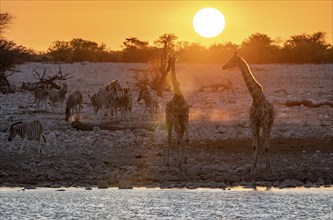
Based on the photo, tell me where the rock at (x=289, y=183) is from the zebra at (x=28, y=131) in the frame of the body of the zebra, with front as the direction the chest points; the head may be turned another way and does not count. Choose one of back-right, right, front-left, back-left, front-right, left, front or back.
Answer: back-left

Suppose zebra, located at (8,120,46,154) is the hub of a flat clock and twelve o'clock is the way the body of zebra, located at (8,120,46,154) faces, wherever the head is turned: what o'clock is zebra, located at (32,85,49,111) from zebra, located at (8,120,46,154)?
zebra, located at (32,85,49,111) is roughly at 3 o'clock from zebra, located at (8,120,46,154).

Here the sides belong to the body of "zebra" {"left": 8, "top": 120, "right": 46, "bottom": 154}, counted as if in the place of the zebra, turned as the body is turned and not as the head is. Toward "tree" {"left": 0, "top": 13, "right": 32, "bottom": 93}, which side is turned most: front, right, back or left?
right

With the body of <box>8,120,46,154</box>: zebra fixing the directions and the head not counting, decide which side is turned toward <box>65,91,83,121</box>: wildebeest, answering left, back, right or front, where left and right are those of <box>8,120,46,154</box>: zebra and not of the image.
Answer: right

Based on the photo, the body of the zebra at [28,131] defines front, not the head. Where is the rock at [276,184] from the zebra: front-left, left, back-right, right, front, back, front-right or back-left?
back-left

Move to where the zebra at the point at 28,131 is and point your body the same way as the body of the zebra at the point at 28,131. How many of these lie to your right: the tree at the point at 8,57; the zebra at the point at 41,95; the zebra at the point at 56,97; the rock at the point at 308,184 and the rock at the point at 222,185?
3

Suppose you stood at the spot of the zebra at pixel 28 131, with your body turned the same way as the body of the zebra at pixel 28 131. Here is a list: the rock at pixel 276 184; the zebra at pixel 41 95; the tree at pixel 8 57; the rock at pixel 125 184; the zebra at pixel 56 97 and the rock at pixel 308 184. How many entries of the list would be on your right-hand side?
3

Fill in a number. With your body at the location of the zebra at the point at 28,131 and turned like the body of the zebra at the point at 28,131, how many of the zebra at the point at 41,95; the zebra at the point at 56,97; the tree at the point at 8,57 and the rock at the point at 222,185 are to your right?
3

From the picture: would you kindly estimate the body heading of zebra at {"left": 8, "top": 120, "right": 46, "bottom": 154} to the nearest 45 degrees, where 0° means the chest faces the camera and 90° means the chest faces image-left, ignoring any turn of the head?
approximately 90°
